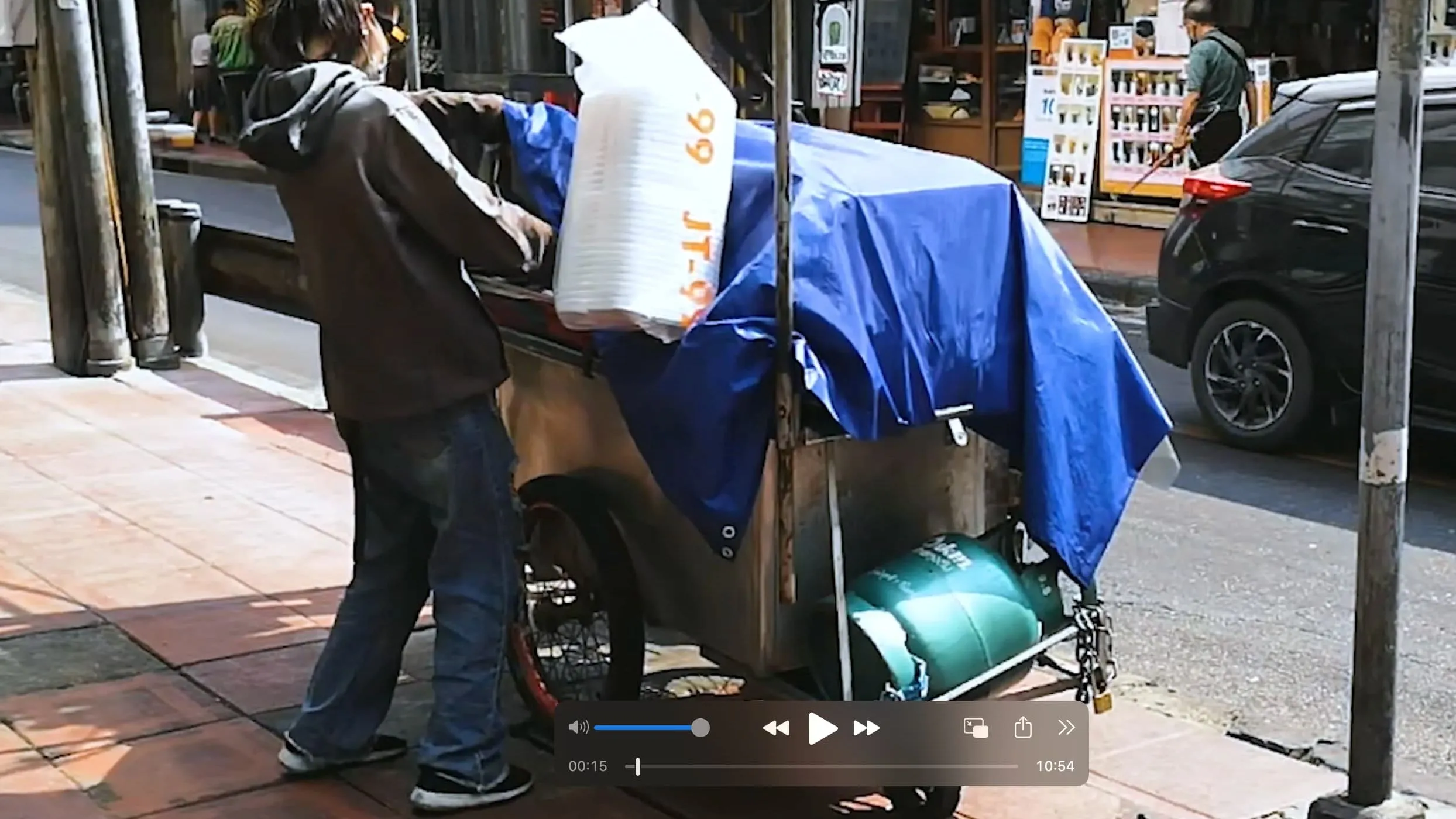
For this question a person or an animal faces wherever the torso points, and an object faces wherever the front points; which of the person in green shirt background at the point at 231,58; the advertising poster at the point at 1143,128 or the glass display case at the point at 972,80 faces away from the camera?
the person in green shirt background

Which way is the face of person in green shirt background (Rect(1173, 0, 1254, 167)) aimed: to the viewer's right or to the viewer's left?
to the viewer's left

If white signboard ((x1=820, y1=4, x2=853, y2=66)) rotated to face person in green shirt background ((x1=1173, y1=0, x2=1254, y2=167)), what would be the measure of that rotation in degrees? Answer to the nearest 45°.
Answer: approximately 45° to its left

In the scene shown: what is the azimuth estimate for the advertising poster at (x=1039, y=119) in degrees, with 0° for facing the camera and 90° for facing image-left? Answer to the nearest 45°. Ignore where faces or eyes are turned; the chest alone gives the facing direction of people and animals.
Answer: approximately 0°

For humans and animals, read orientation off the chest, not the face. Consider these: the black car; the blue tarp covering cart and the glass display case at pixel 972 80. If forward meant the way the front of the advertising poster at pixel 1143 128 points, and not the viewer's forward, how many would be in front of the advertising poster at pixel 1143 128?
2

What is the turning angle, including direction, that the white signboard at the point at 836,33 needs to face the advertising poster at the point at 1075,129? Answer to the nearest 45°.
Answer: approximately 90° to its left

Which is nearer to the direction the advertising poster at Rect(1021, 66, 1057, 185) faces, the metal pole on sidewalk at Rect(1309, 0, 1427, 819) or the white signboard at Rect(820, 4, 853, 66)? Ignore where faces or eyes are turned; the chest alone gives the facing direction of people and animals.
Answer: the metal pole on sidewalk

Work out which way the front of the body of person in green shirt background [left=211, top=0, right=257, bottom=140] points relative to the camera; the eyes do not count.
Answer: away from the camera

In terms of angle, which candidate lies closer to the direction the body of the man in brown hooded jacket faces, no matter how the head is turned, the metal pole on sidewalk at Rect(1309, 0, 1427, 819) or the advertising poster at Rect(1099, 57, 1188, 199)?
the advertising poster

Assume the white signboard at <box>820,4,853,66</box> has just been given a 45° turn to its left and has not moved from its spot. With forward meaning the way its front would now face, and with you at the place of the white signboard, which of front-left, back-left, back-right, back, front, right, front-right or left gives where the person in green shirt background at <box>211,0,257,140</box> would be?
back

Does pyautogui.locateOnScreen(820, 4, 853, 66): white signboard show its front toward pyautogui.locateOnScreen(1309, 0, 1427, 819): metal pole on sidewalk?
yes

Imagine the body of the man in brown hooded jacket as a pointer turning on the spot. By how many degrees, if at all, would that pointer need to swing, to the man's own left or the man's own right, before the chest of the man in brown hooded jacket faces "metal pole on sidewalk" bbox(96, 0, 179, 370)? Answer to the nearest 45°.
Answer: approximately 45° to the man's own left
